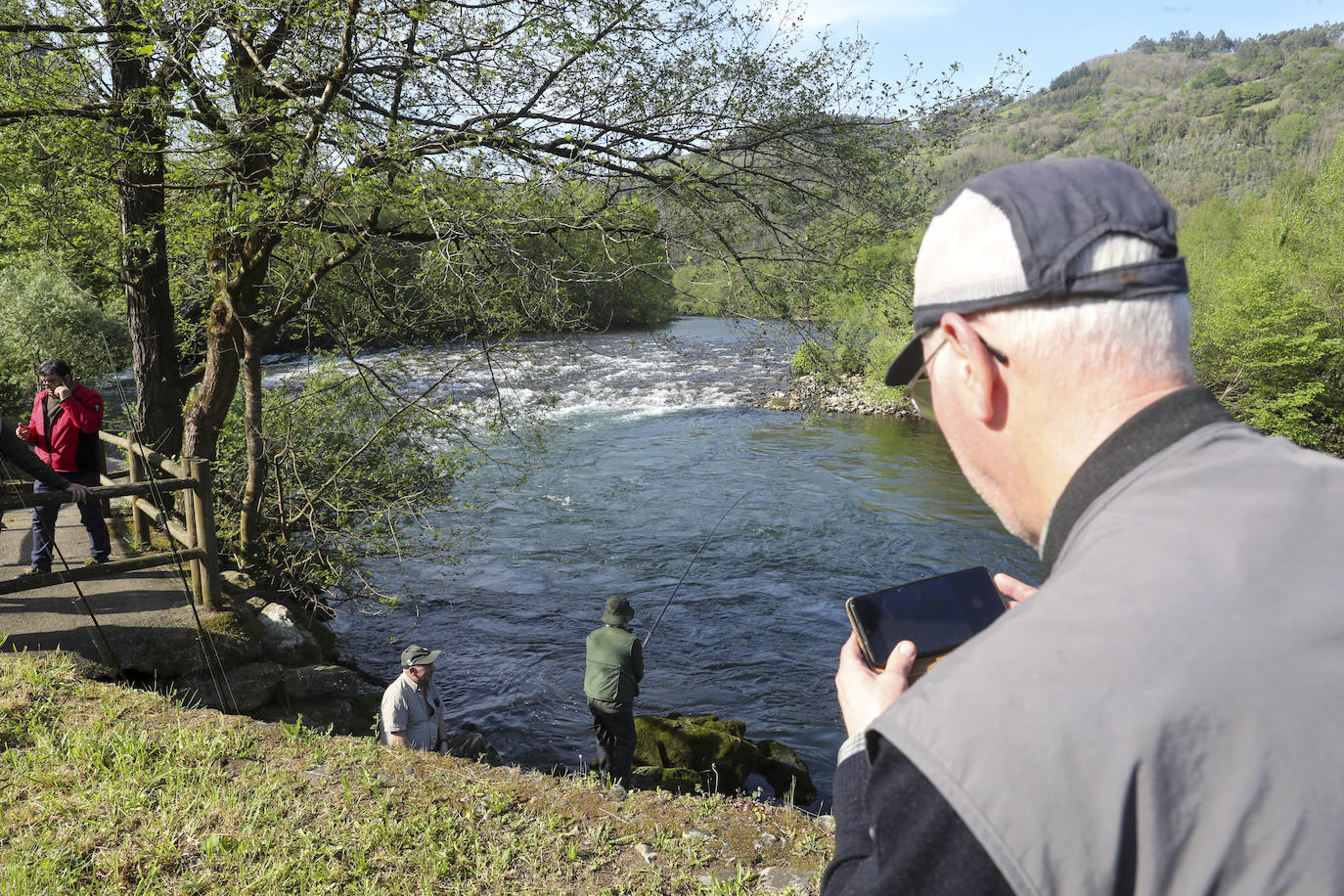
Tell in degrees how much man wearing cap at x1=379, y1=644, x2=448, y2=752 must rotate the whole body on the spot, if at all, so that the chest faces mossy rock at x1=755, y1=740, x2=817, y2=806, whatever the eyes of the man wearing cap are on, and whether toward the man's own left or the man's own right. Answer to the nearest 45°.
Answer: approximately 45° to the man's own left

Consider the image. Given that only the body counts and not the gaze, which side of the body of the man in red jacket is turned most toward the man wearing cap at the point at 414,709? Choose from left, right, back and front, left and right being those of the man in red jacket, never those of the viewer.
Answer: left

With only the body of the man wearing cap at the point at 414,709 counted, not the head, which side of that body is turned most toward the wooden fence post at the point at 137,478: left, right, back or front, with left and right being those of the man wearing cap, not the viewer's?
back

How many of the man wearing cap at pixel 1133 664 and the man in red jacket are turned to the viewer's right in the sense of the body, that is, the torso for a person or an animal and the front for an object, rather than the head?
0

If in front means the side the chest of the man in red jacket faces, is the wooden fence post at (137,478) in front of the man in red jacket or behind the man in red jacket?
behind

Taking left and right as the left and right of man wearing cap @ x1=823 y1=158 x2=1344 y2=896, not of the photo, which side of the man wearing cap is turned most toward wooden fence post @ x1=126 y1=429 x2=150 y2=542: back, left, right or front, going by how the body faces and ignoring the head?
front

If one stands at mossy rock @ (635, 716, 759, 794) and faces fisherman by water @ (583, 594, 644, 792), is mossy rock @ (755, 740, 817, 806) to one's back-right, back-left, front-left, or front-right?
back-left

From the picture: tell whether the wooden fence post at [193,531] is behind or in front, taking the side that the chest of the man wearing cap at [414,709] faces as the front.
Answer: behind

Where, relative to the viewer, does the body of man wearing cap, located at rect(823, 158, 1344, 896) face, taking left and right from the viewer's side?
facing away from the viewer and to the left of the viewer

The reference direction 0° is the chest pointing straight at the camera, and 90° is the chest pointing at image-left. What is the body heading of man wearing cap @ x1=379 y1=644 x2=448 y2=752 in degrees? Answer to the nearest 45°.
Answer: approximately 315°
